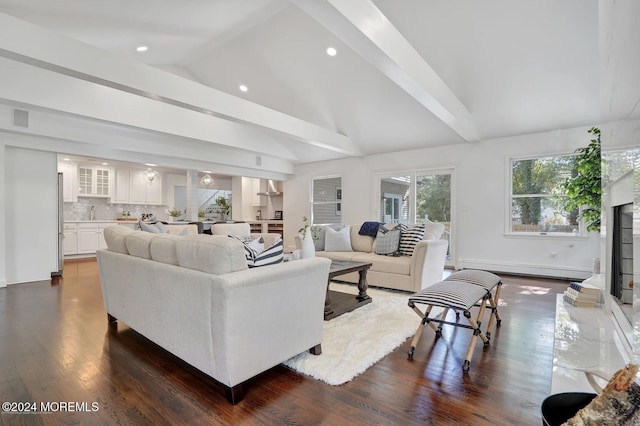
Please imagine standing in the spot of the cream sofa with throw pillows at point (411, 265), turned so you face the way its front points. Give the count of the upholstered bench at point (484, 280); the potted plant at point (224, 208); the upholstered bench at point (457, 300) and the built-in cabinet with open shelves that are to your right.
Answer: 2

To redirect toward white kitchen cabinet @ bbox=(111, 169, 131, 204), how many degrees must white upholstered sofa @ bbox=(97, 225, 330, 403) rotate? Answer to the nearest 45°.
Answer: approximately 45° to its left

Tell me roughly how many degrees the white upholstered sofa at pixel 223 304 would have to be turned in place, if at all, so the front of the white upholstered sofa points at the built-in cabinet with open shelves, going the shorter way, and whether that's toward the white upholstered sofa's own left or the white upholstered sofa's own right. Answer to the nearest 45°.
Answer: approximately 45° to the white upholstered sofa's own left

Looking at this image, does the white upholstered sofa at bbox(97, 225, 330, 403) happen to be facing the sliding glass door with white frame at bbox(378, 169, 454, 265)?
yes

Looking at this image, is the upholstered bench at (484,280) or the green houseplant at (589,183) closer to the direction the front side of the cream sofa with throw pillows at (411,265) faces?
the upholstered bench

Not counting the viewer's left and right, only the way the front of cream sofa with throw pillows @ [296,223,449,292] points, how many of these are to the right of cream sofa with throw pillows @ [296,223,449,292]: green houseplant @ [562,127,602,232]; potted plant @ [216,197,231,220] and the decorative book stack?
1

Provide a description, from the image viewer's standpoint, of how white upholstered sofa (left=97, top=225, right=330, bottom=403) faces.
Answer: facing away from the viewer and to the right of the viewer

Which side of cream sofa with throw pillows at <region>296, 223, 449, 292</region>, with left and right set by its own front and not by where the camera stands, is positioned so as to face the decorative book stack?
left

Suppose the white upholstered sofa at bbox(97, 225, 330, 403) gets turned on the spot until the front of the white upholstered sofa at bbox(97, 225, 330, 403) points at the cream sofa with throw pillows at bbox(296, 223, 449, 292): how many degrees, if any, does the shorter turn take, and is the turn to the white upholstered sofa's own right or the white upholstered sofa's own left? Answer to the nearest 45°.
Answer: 0° — it already faces it

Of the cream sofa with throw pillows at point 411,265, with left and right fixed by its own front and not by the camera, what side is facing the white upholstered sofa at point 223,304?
front

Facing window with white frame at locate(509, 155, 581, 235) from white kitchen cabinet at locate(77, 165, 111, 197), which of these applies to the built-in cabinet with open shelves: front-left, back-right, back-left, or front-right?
front-left

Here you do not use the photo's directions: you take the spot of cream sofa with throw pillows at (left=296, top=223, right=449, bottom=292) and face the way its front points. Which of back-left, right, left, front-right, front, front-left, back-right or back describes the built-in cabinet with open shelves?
right

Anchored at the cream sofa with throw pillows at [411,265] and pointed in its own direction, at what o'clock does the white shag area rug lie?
The white shag area rug is roughly at 11 o'clock from the cream sofa with throw pillows.

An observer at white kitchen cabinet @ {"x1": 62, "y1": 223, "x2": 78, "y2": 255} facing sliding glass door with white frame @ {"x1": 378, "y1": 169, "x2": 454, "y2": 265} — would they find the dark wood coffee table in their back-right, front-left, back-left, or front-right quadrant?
front-right

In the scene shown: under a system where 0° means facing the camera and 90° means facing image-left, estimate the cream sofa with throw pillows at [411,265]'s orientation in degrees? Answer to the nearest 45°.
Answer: approximately 45°

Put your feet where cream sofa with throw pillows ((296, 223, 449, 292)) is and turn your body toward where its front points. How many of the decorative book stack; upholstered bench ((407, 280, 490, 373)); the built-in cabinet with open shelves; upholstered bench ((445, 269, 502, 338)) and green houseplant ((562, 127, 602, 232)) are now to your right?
1

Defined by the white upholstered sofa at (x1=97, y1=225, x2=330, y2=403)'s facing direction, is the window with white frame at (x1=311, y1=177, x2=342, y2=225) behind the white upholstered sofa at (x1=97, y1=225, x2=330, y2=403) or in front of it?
in front

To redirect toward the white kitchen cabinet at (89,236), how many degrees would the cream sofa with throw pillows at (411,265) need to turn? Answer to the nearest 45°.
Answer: approximately 45° to its right

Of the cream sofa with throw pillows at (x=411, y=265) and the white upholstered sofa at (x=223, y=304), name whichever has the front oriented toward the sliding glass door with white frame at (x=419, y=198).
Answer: the white upholstered sofa at (x=223, y=304)

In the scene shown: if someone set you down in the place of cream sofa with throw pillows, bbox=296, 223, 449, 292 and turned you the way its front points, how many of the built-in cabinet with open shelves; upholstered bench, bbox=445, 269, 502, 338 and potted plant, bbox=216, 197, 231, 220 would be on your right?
2
